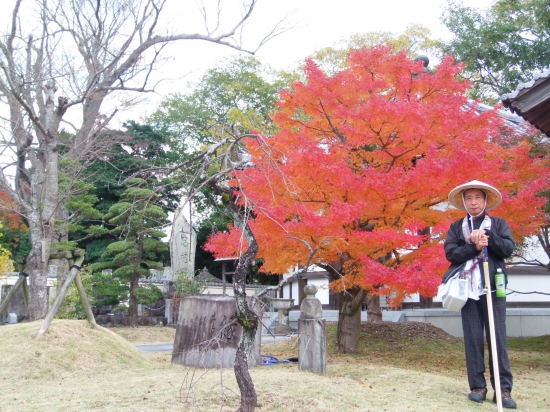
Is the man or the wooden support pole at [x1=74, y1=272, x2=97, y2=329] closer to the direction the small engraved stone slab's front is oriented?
the man

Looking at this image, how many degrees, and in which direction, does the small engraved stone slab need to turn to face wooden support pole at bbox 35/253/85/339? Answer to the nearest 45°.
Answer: approximately 90° to its right

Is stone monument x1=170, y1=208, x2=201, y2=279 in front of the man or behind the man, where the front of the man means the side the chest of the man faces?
behind

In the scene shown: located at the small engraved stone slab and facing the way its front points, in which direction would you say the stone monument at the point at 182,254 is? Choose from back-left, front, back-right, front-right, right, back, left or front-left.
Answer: back

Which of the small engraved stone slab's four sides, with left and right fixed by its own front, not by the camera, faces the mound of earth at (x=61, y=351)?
right

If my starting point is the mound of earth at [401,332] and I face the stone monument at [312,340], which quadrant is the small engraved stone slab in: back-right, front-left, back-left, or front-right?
front-right

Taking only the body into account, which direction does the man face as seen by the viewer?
toward the camera

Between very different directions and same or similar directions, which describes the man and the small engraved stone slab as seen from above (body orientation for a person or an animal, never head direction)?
same or similar directions

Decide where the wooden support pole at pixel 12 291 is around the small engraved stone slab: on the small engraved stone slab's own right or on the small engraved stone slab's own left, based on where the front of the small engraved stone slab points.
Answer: on the small engraved stone slab's own right

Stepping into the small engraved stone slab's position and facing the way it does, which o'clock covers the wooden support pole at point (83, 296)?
The wooden support pole is roughly at 3 o'clock from the small engraved stone slab.

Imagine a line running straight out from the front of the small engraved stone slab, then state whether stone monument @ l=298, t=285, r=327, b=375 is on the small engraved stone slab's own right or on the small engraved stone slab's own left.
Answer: on the small engraved stone slab's own left

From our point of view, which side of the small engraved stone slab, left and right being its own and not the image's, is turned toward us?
front

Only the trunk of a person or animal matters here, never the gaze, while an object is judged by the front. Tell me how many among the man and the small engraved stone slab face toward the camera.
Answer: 2

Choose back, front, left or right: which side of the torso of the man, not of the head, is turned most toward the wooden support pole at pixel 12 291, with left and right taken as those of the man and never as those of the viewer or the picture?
right

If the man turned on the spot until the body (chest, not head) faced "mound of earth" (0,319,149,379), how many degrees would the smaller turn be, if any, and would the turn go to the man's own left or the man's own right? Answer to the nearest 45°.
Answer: approximately 90° to the man's own right

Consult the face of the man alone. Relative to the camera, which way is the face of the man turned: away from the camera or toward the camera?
toward the camera

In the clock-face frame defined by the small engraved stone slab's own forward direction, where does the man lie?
The man is roughly at 11 o'clock from the small engraved stone slab.
